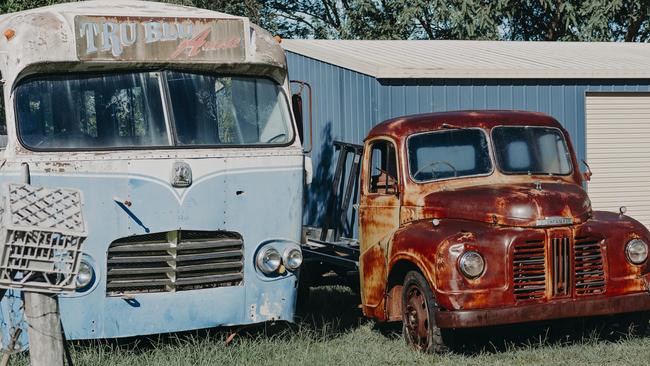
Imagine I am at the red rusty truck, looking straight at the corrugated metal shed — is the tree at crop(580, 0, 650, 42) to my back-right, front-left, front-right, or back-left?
front-right

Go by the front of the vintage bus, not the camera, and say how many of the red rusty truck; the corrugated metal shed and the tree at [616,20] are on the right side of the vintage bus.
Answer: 0

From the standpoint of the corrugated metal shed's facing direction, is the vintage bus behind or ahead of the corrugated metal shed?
ahead

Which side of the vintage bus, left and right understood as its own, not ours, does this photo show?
front

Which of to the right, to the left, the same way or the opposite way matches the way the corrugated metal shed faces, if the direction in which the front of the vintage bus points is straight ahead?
the same way

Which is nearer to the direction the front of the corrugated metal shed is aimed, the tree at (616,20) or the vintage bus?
the vintage bus

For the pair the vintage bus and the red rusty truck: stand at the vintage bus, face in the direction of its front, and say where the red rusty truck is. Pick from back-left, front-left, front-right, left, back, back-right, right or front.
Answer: left

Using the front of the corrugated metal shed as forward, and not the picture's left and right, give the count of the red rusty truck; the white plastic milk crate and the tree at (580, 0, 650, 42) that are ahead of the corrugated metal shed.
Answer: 2

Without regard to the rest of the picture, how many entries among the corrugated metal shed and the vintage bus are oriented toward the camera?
2

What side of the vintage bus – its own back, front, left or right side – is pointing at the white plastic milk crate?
front

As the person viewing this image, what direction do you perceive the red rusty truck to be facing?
facing the viewer and to the right of the viewer

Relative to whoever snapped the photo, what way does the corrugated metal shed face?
facing the viewer

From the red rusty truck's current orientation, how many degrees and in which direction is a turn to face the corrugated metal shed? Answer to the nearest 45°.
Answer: approximately 135° to its left

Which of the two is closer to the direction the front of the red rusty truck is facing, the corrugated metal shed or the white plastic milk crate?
the white plastic milk crate

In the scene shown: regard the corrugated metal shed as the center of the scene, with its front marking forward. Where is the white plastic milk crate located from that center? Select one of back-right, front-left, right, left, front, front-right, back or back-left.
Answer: front

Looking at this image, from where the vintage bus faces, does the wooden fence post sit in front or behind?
in front
